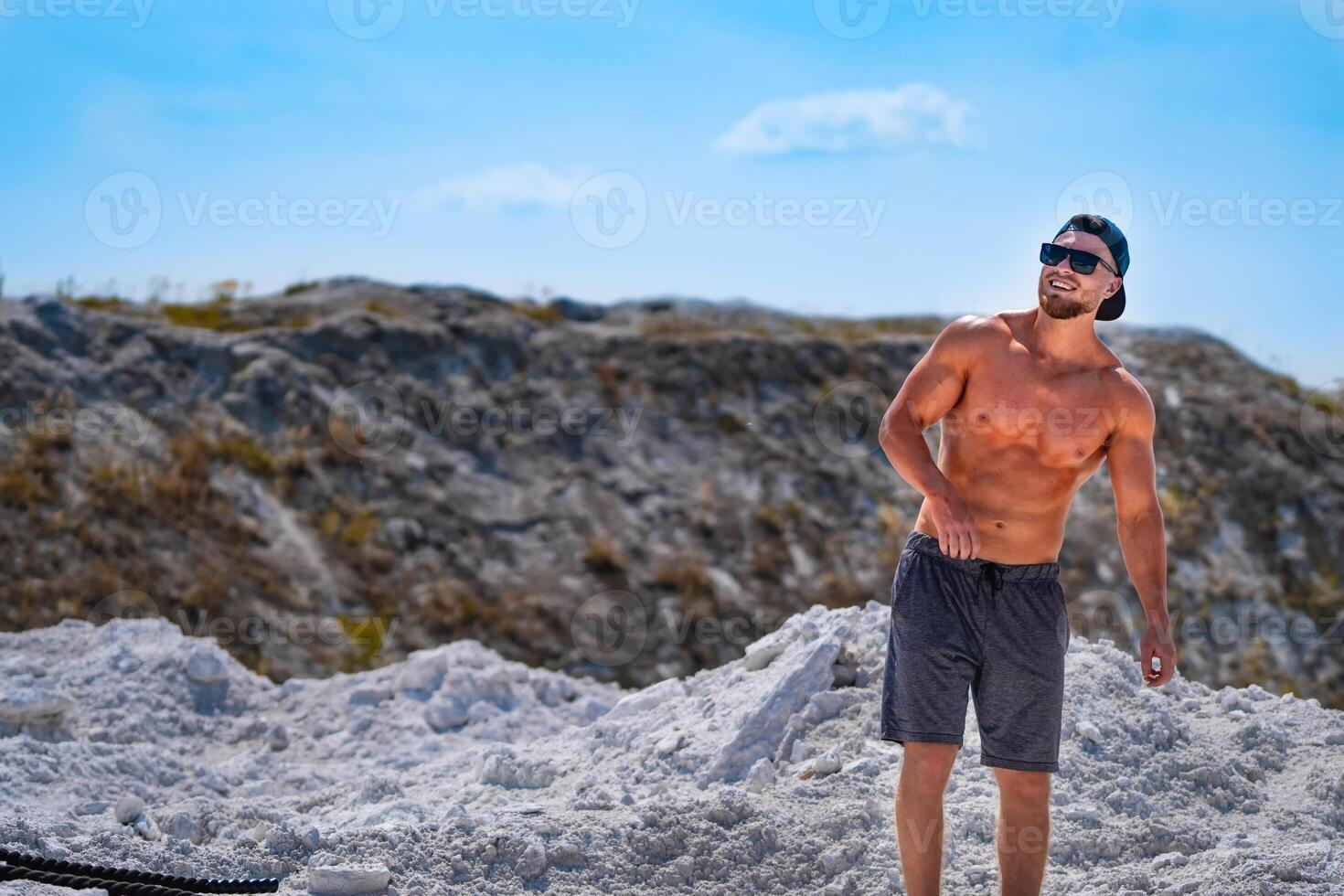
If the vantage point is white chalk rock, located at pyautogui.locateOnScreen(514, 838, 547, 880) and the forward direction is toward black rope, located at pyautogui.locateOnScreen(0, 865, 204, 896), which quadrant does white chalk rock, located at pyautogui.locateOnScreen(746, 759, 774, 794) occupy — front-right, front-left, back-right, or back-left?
back-right

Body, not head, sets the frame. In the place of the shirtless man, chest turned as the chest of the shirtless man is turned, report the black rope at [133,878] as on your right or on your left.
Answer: on your right

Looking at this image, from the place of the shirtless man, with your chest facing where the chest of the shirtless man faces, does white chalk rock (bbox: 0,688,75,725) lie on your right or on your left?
on your right

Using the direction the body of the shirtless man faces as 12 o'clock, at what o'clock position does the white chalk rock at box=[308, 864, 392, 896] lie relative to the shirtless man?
The white chalk rock is roughly at 3 o'clock from the shirtless man.

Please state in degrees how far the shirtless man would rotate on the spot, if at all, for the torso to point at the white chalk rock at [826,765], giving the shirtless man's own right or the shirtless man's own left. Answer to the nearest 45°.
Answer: approximately 135° to the shirtless man's own right

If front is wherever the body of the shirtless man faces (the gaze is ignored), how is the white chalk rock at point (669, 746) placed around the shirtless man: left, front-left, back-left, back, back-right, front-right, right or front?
back-right

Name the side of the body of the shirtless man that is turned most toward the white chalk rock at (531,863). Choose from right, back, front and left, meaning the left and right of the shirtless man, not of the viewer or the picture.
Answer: right

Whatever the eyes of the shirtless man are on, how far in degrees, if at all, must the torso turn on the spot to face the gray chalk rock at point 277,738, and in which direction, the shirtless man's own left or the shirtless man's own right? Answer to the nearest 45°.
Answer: approximately 135° to the shirtless man's own right

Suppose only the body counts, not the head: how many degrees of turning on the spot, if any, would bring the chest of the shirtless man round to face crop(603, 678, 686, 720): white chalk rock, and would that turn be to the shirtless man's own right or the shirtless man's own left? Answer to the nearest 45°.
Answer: approximately 135° to the shirtless man's own right

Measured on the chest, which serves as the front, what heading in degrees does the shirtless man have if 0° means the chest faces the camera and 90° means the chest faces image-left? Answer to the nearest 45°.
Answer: approximately 0°

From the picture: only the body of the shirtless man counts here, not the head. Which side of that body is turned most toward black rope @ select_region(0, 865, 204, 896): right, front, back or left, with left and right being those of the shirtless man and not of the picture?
right
